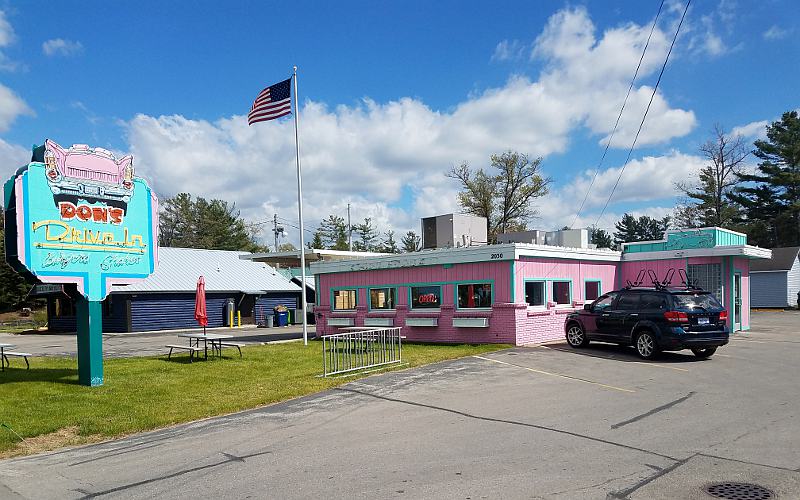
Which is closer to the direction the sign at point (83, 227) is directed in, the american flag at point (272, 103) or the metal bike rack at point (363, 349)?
the metal bike rack

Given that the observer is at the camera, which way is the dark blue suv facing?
facing away from the viewer and to the left of the viewer

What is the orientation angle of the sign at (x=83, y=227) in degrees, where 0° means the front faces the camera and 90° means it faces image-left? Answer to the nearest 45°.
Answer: approximately 315°

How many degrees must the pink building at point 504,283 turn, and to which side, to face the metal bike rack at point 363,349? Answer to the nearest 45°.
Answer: approximately 45° to its left

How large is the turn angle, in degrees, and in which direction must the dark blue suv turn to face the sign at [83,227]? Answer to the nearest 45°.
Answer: approximately 90° to its left

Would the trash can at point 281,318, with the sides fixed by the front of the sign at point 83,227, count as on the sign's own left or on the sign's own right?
on the sign's own left
